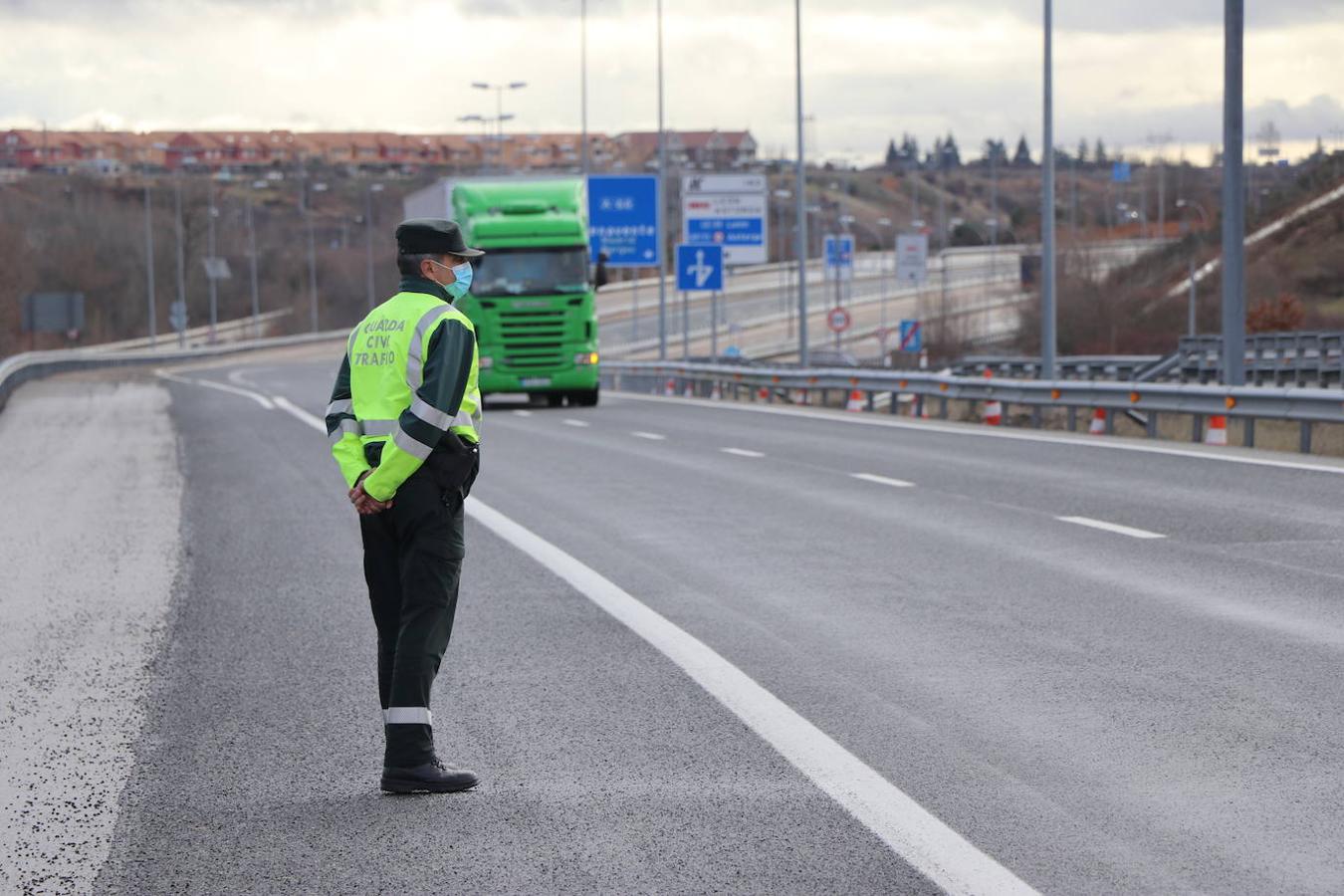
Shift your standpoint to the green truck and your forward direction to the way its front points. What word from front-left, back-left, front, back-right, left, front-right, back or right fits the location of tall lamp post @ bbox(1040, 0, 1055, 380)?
front-left

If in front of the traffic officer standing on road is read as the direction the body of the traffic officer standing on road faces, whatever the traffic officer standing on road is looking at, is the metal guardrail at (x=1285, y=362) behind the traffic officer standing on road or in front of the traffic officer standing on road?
in front

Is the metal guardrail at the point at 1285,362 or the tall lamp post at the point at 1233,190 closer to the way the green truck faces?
the tall lamp post

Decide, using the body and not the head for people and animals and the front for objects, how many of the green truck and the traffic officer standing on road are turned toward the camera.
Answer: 1

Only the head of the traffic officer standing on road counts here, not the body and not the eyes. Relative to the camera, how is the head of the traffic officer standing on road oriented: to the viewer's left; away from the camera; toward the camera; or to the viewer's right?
to the viewer's right

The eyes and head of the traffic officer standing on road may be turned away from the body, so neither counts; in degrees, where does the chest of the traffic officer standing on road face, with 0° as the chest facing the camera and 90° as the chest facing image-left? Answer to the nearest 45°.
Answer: approximately 225°

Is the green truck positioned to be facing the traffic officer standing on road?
yes

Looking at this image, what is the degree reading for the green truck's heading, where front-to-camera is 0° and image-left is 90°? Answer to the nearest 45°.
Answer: approximately 0°
